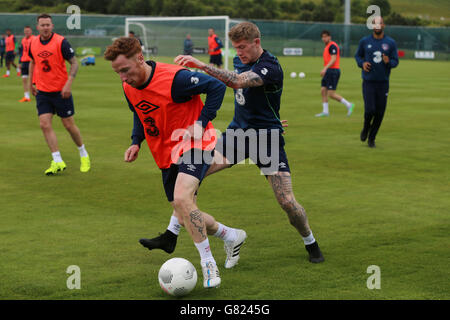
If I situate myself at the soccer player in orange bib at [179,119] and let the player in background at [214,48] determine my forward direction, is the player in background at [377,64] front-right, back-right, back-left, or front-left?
front-right

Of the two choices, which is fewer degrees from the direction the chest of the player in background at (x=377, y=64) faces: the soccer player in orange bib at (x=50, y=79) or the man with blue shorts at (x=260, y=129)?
the man with blue shorts

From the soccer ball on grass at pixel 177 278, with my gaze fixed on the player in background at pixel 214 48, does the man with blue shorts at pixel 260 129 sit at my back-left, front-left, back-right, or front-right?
front-right

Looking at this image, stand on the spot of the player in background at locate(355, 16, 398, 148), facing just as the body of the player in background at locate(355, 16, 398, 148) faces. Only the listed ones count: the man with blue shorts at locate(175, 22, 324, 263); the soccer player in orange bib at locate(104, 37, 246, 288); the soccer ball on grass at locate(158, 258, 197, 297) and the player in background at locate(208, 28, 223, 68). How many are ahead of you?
3

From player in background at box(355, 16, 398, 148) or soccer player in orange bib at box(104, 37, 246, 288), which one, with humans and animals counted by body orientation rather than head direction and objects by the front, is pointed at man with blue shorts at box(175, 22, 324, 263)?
the player in background

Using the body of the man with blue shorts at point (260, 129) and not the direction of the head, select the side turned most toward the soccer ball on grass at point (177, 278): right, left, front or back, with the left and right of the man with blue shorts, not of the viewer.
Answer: front

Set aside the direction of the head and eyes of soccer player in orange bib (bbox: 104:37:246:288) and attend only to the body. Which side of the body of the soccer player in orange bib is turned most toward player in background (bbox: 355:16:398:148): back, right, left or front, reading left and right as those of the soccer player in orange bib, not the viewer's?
back

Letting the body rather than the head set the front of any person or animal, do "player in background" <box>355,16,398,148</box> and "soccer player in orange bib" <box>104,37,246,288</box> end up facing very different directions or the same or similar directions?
same or similar directions

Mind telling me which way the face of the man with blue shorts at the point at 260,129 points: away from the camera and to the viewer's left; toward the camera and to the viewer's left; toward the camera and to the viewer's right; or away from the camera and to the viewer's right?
toward the camera and to the viewer's left

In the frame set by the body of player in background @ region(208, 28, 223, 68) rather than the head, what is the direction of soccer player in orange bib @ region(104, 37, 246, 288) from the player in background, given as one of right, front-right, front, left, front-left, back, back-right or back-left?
front-left

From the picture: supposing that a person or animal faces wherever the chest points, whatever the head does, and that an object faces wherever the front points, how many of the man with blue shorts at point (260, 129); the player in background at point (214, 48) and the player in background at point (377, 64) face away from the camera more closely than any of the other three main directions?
0

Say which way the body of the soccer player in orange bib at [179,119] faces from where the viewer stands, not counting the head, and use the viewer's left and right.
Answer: facing the viewer and to the left of the viewer

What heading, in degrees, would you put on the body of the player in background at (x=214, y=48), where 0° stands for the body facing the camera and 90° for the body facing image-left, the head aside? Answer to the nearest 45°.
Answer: approximately 45°

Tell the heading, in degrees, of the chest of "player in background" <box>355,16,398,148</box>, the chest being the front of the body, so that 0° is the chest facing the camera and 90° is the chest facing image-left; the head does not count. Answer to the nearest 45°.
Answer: approximately 0°

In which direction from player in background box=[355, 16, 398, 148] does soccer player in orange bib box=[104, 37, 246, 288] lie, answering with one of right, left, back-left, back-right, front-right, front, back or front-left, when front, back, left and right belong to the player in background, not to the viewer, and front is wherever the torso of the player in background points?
front

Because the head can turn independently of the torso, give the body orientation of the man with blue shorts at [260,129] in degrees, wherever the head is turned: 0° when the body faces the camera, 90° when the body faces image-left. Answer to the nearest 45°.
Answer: approximately 45°

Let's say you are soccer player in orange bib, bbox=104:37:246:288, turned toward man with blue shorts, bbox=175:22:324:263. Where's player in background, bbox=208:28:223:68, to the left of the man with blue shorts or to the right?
left

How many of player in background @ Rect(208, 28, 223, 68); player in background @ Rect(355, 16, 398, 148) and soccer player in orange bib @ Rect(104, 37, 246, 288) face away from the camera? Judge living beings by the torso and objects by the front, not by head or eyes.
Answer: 0

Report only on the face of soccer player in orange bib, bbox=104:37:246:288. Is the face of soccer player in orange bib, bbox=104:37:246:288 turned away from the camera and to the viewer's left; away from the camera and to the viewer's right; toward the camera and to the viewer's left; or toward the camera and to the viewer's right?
toward the camera and to the viewer's left

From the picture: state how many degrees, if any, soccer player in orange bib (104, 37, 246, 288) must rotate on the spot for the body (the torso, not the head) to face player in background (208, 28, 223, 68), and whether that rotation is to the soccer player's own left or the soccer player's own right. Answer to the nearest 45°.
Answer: approximately 135° to the soccer player's own right
